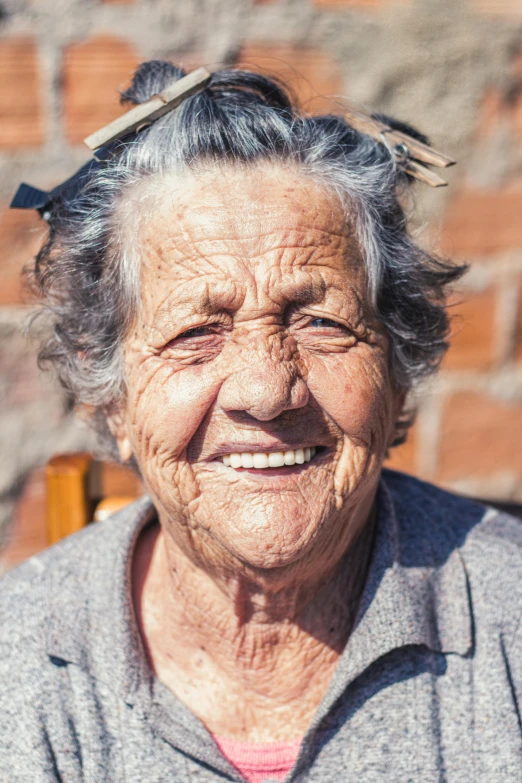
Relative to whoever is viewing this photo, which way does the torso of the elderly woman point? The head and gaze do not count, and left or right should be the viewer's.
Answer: facing the viewer

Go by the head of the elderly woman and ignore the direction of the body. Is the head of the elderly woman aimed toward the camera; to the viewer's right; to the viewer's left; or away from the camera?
toward the camera
